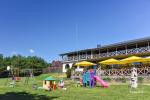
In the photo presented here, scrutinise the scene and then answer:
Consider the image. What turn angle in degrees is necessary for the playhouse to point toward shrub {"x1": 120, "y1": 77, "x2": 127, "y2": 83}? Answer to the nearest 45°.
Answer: approximately 90° to its left

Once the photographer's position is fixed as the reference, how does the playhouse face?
facing the viewer and to the right of the viewer
